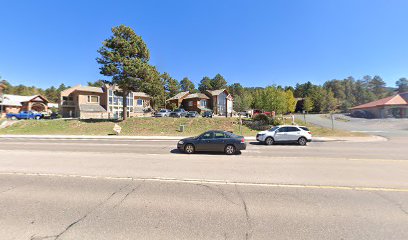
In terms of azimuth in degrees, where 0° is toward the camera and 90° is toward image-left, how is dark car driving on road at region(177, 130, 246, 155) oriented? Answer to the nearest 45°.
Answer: approximately 90°

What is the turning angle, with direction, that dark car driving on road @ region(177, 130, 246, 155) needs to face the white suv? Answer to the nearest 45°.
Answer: approximately 135° to its right

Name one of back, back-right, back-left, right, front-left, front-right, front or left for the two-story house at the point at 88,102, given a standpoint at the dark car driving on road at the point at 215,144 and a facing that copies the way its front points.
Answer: front-right
